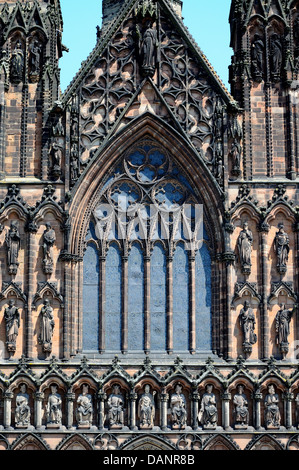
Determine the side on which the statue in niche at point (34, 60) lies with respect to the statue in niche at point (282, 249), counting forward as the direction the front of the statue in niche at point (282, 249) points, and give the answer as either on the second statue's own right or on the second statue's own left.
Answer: on the second statue's own right

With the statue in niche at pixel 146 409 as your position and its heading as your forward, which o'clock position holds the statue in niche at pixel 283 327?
the statue in niche at pixel 283 327 is roughly at 9 o'clock from the statue in niche at pixel 146 409.

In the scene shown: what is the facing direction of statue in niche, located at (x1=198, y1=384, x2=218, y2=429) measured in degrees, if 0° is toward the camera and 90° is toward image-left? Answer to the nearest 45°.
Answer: approximately 0°

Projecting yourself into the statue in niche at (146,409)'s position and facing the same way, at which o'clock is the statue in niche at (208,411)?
the statue in niche at (208,411) is roughly at 9 o'clock from the statue in niche at (146,409).

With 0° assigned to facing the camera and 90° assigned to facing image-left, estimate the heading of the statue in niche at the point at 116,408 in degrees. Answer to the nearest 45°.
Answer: approximately 0°

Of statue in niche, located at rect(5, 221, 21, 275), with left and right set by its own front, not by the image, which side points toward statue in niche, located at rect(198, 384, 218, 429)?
left

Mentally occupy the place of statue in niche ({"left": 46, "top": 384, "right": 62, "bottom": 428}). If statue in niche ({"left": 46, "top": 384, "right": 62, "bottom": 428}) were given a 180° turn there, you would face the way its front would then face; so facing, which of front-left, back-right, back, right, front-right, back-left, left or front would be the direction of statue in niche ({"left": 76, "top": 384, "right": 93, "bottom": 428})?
right
